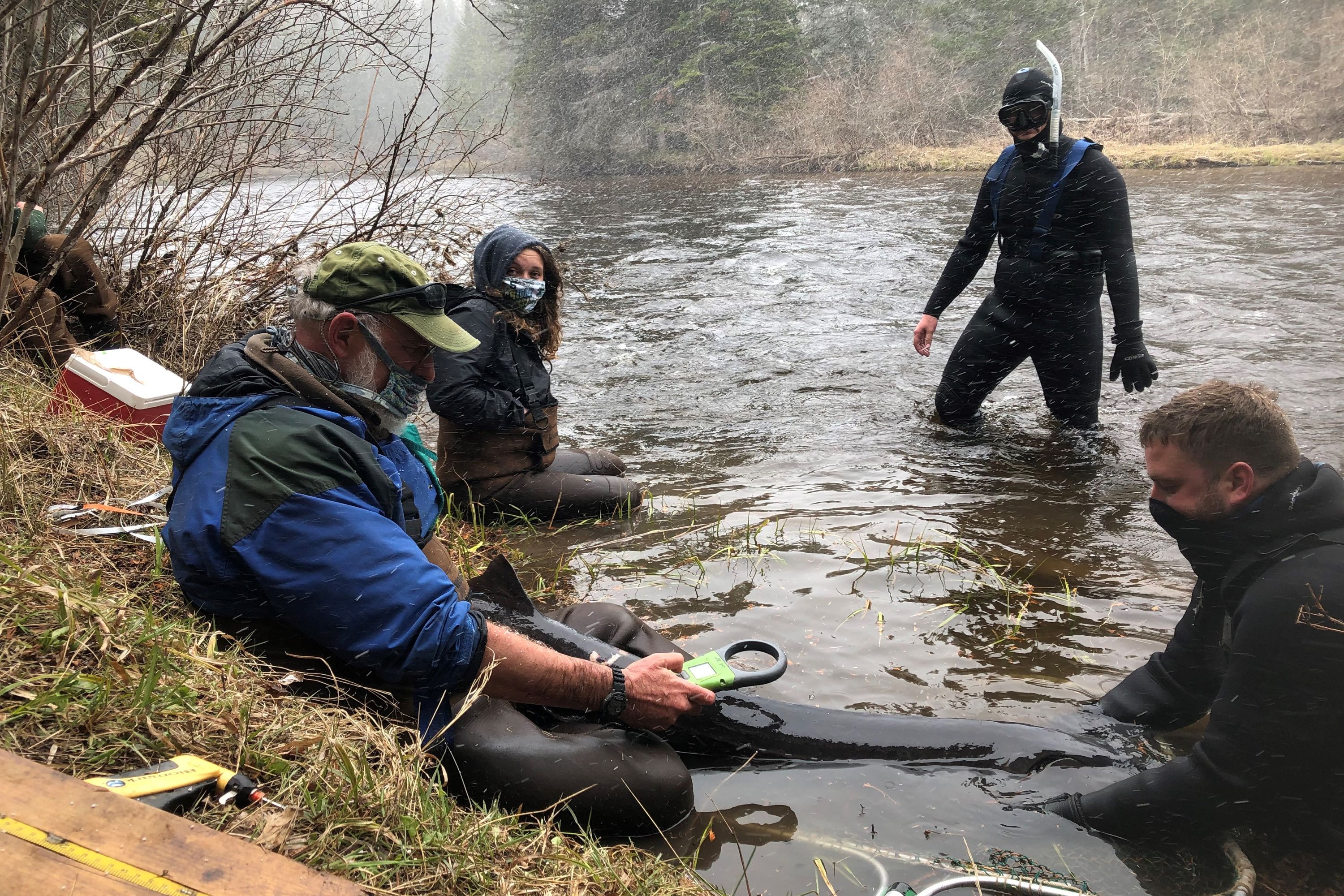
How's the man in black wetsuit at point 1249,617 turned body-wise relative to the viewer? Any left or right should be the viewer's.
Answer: facing to the left of the viewer

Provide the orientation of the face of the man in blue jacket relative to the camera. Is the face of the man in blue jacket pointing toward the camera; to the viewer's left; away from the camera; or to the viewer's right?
to the viewer's right

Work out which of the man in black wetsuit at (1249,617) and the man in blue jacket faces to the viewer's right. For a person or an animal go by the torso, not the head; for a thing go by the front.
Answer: the man in blue jacket

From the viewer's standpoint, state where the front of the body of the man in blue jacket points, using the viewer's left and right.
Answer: facing to the right of the viewer

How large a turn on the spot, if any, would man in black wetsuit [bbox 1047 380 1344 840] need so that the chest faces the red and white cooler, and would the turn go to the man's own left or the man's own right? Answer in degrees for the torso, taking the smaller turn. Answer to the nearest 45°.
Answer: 0° — they already face it

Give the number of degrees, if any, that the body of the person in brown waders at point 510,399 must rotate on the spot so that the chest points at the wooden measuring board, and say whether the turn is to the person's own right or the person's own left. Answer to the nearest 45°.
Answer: approximately 90° to the person's own right

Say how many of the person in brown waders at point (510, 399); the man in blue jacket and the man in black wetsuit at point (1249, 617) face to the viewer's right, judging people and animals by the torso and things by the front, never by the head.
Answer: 2

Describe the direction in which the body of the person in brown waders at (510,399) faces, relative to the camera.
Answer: to the viewer's right

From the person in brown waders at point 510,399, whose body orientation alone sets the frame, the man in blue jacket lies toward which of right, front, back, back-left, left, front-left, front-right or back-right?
right
